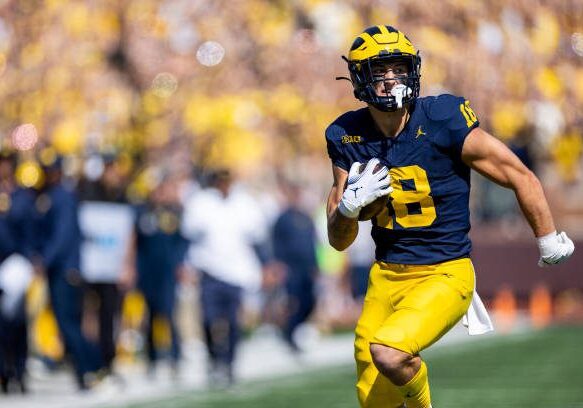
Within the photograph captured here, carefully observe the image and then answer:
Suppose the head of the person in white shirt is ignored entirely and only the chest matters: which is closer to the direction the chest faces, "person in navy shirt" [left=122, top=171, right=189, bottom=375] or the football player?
the football player

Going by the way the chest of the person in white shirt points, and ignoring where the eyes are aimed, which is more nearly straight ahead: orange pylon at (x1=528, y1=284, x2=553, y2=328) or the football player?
the football player

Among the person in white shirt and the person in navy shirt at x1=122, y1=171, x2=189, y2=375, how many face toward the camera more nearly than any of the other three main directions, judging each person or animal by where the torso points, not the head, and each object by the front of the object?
2

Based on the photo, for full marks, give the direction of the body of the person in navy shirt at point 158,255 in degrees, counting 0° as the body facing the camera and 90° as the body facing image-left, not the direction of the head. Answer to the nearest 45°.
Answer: approximately 0°

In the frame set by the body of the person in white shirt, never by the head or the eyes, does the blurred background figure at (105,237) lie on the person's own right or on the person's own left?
on the person's own right
